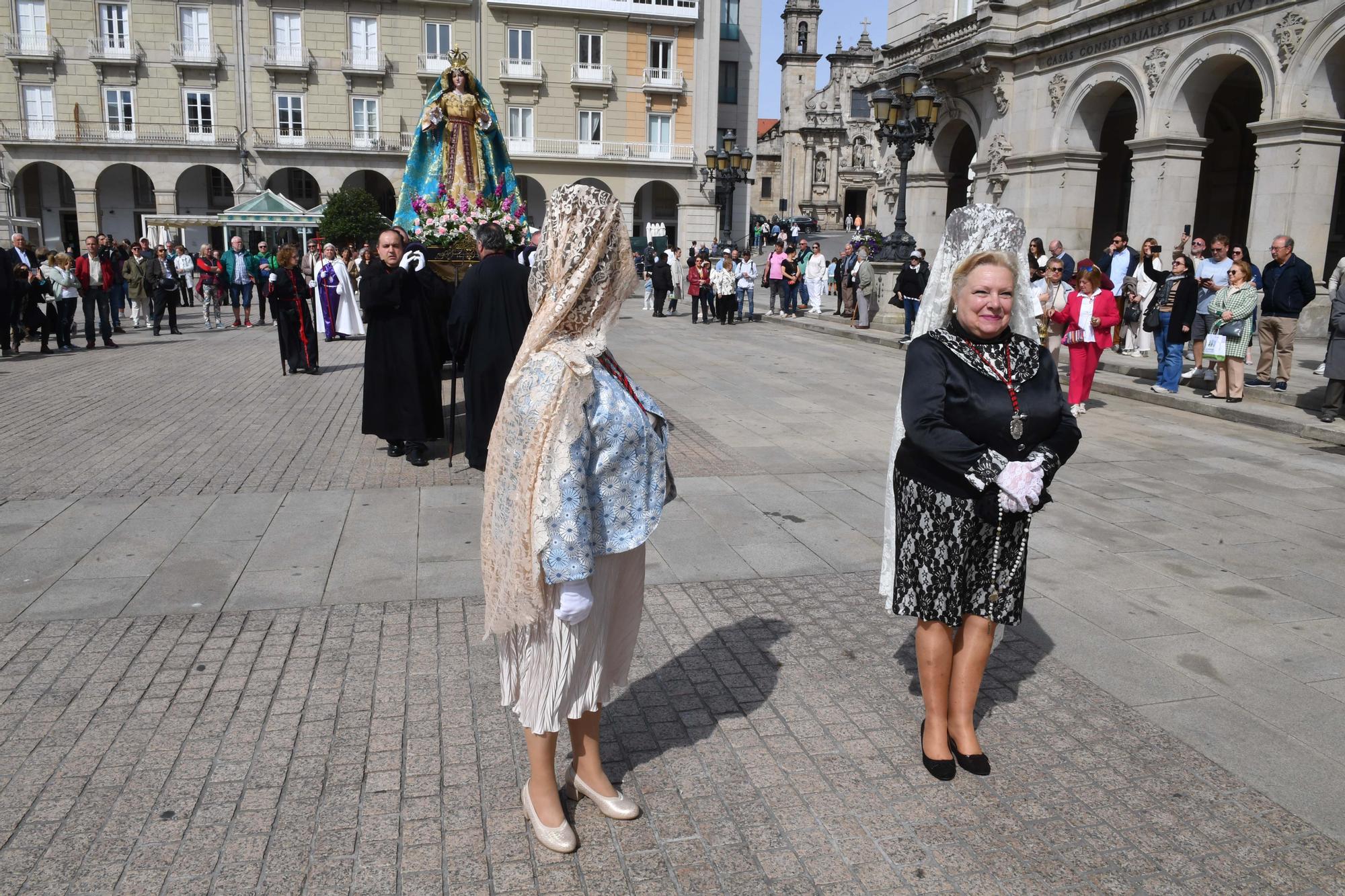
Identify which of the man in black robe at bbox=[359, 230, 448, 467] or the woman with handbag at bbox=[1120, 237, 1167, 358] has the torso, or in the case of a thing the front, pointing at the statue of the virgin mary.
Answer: the woman with handbag

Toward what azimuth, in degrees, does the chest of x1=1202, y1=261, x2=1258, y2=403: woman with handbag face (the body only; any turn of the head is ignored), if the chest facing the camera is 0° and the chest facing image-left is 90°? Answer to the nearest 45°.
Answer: approximately 45°

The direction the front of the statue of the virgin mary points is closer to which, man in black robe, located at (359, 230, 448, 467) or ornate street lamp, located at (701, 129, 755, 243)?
the man in black robe

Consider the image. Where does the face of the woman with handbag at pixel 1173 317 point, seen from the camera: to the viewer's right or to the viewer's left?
to the viewer's left
